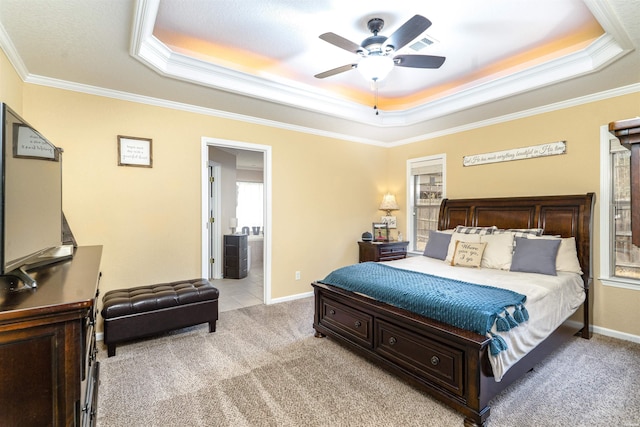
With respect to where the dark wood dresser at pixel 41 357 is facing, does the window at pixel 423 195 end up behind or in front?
in front

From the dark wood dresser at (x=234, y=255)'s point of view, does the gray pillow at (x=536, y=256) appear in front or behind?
in front

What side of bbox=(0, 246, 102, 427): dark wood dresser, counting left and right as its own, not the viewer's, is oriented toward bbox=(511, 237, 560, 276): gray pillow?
front

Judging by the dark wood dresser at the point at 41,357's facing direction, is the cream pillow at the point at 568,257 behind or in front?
in front

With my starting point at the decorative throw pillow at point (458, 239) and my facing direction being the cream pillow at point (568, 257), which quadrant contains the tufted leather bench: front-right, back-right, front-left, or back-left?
back-right

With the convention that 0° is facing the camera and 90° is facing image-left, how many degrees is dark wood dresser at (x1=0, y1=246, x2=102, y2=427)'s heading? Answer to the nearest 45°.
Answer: approximately 270°

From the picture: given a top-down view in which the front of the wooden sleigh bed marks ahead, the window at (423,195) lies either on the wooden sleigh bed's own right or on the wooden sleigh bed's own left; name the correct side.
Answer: on the wooden sleigh bed's own right

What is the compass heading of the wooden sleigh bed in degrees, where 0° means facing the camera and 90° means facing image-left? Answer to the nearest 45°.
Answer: approximately 45°
